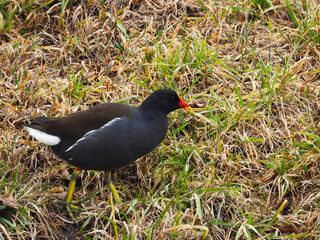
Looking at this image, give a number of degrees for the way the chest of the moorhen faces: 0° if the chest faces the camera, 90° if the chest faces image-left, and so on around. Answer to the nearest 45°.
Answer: approximately 270°
